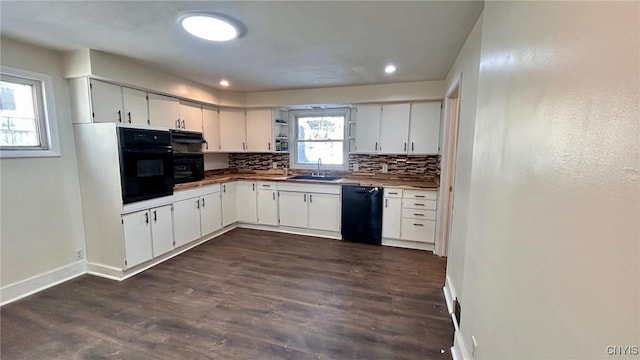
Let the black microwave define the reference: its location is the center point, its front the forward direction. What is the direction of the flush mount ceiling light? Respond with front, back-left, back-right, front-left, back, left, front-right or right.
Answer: front-right

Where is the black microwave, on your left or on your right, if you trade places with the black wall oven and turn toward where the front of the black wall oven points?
on your left

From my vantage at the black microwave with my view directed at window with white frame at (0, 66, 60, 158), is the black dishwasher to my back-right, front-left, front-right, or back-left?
back-left

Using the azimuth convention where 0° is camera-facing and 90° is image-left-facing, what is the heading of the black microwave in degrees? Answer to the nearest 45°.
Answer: approximately 315°

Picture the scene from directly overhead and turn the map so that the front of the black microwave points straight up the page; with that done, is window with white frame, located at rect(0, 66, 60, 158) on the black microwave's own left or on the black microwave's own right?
on the black microwave's own right

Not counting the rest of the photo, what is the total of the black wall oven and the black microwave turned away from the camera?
0

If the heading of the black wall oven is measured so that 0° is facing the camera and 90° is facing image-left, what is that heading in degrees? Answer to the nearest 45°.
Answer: approximately 315°
